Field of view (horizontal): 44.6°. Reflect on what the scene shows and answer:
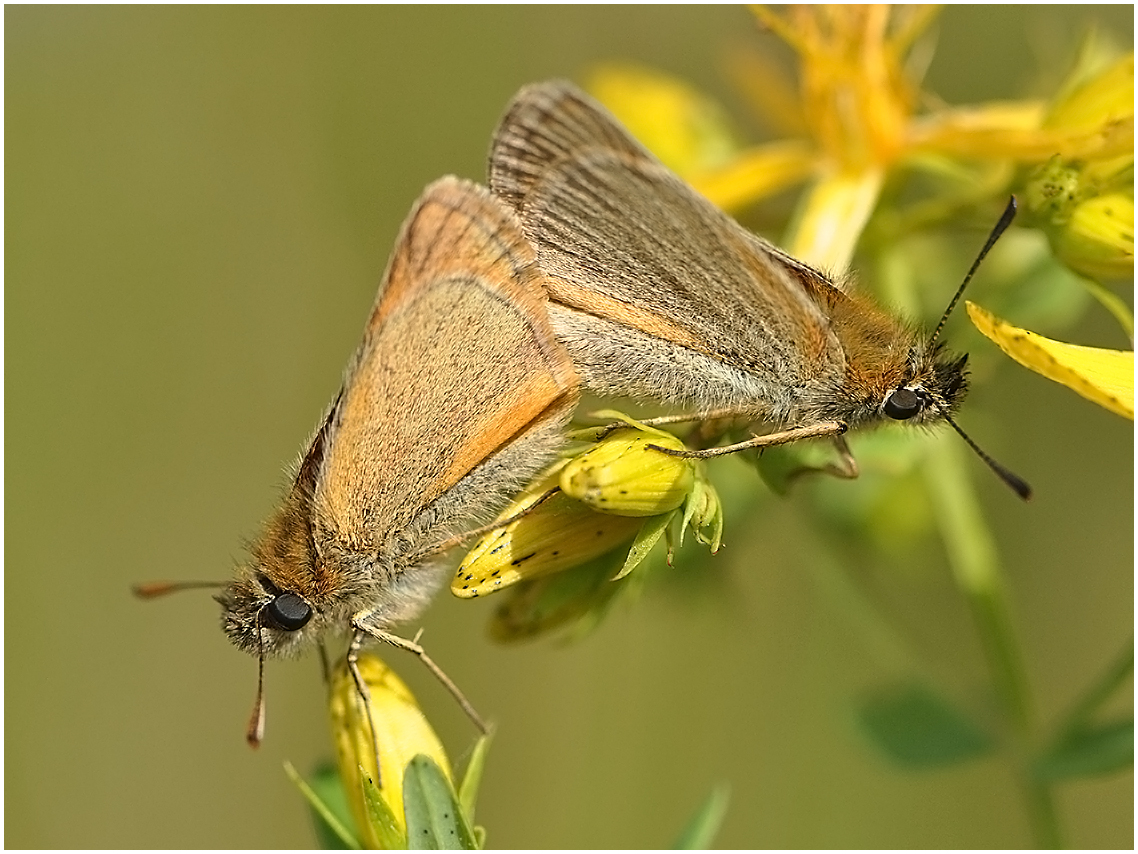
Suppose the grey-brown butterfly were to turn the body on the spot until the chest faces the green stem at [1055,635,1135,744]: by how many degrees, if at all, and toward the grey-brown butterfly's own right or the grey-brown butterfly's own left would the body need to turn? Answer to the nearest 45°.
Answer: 0° — it already faces it

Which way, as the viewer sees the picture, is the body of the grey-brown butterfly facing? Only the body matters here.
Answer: to the viewer's right

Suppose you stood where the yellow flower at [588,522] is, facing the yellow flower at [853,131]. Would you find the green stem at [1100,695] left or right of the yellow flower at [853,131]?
right

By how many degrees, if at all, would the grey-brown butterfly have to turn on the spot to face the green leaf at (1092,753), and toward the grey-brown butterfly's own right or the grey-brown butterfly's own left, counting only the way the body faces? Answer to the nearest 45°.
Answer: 0° — it already faces it
